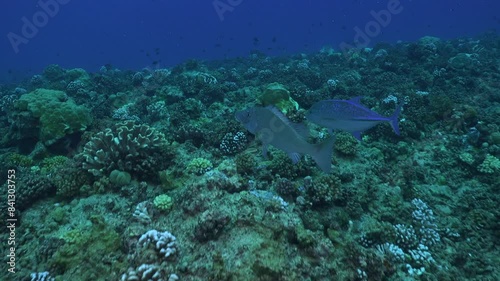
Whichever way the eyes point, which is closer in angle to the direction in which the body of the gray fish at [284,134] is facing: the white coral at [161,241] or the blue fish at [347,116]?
the white coral

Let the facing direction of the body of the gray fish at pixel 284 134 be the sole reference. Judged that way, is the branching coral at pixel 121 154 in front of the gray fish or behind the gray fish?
in front

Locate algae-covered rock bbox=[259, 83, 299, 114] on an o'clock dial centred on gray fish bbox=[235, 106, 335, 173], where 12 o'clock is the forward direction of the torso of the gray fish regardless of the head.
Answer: The algae-covered rock is roughly at 3 o'clock from the gray fish.

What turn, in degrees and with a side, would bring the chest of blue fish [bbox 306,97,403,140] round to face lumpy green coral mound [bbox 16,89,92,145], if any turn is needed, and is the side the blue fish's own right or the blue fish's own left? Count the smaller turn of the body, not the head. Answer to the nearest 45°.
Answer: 0° — it already faces it

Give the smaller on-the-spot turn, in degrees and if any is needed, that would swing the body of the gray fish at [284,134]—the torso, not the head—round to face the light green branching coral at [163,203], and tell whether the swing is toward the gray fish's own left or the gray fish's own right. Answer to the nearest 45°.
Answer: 0° — it already faces it

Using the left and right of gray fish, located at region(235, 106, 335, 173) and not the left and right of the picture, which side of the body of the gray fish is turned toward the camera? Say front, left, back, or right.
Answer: left

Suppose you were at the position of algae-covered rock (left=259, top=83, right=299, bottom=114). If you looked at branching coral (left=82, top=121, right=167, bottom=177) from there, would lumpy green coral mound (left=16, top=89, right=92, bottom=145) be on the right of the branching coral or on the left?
right

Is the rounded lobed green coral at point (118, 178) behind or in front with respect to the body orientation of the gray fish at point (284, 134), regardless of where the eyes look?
in front

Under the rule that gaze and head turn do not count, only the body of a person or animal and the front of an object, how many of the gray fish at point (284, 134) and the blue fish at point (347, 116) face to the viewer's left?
2

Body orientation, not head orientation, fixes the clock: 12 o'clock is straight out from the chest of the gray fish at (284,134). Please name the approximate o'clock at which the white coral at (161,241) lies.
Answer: The white coral is roughly at 11 o'clock from the gray fish.

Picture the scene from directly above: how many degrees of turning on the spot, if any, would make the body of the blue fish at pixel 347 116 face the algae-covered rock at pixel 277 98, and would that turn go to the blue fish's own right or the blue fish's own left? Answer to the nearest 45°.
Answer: approximately 45° to the blue fish's own right

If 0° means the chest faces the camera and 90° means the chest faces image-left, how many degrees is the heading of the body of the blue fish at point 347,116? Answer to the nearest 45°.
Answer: approximately 90°

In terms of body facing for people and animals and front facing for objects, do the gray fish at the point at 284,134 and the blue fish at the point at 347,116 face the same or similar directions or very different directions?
same or similar directions
